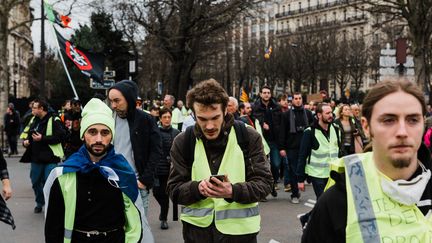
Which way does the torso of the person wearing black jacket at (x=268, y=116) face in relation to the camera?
toward the camera

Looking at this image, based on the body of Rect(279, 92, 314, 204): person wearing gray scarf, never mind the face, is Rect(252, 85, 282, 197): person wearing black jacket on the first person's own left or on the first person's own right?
on the first person's own right

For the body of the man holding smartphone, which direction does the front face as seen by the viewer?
toward the camera

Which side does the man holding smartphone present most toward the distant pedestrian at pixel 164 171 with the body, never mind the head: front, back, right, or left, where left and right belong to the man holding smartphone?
back

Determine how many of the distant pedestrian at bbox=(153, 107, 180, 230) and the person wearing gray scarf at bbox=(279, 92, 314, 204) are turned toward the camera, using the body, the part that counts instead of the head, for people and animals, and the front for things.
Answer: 2

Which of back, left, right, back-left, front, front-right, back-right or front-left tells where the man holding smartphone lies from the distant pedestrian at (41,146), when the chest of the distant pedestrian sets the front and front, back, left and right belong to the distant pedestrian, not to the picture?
front-left

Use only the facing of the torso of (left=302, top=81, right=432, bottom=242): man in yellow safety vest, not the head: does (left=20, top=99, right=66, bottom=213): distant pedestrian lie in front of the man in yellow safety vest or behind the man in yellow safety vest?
behind

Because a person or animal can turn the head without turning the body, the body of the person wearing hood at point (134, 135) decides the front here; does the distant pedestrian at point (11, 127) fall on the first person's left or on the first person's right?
on the first person's right

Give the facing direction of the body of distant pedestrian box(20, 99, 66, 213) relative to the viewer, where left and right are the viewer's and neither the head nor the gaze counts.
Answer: facing the viewer and to the left of the viewer

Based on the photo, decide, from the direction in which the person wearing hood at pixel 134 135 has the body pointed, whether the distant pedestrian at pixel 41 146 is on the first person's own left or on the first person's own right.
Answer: on the first person's own right

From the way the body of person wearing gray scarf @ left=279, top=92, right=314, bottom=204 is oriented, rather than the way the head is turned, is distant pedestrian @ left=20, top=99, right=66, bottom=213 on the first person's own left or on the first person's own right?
on the first person's own right

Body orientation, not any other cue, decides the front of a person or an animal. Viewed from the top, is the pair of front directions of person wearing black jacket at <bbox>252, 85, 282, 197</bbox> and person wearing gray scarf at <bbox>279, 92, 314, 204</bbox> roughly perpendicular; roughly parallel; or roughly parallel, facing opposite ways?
roughly parallel

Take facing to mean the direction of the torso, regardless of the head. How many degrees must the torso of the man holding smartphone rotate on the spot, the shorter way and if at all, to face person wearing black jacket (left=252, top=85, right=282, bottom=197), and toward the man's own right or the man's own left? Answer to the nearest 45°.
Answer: approximately 180°

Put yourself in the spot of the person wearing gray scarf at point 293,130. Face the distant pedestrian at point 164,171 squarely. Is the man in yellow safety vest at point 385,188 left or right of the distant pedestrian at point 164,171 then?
left

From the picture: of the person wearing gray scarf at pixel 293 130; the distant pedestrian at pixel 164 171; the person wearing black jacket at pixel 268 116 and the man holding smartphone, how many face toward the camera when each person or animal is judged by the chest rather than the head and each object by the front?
4
